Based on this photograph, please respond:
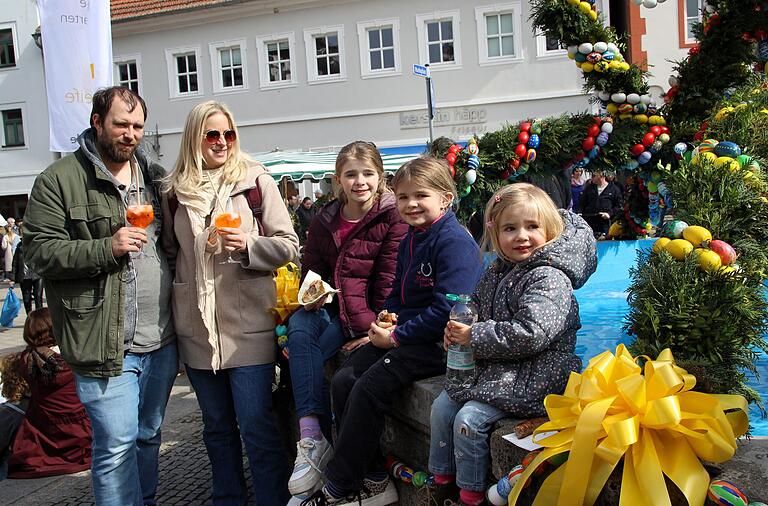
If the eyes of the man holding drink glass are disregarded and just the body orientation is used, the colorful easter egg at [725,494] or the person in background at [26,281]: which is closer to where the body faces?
the colorful easter egg

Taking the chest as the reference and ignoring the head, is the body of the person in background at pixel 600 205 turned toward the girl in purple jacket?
yes

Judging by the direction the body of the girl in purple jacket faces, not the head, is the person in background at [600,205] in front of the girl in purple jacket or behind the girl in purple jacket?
behind

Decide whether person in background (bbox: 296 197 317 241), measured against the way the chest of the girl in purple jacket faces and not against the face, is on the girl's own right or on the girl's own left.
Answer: on the girl's own right

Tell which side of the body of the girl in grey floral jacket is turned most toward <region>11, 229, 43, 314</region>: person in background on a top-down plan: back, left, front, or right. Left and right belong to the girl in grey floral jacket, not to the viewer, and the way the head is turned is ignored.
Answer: right

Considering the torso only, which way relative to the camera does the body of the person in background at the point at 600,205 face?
toward the camera

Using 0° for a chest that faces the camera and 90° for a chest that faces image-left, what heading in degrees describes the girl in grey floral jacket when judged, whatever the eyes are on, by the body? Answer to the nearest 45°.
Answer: approximately 45°

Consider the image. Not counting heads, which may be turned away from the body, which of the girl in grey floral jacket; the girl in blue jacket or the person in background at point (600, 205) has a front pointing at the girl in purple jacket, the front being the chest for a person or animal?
the person in background

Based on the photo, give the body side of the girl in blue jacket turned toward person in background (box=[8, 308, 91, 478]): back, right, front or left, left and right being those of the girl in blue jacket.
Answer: right

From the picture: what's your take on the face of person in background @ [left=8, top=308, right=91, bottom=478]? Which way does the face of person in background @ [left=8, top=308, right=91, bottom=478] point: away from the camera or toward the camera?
away from the camera
